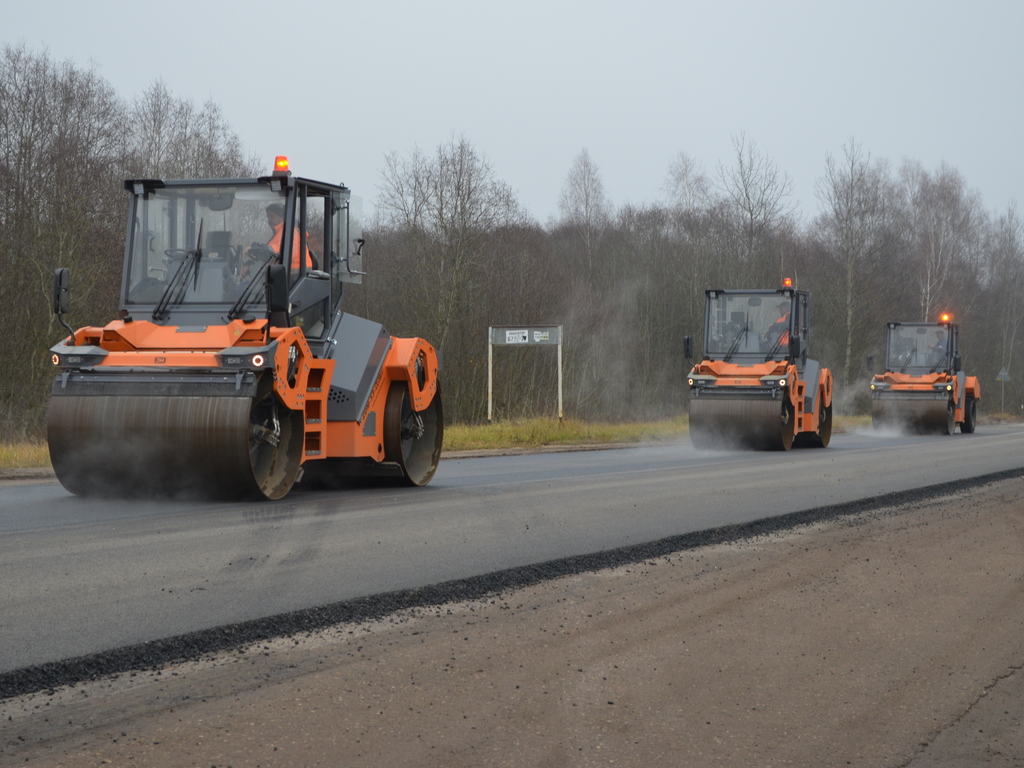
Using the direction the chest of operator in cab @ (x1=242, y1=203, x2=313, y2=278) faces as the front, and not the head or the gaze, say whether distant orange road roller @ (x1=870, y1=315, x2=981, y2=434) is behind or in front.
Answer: behind

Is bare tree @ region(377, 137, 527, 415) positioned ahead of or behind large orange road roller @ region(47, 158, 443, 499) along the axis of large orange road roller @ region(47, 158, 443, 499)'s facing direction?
behind

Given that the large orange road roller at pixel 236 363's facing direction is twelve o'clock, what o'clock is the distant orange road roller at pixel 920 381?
The distant orange road roller is roughly at 6 o'clock from the large orange road roller.

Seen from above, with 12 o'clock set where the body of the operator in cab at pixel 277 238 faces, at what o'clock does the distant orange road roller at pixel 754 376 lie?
The distant orange road roller is roughly at 6 o'clock from the operator in cab.

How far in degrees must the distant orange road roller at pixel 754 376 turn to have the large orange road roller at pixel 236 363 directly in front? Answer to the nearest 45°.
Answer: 0° — it already faces it

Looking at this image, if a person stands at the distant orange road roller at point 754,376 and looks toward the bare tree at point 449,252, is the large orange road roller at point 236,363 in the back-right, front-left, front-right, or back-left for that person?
back-left

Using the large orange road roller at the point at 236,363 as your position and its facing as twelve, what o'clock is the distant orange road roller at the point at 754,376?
The distant orange road roller is roughly at 6 o'clock from the large orange road roller.

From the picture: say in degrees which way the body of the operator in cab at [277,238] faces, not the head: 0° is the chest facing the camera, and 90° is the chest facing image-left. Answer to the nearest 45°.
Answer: approximately 45°

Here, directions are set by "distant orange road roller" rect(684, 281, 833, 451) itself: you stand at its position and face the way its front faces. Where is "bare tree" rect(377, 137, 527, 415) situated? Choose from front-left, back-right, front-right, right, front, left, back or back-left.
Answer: back-right

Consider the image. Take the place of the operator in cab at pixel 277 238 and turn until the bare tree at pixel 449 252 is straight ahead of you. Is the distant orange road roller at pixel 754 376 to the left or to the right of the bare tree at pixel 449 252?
right
